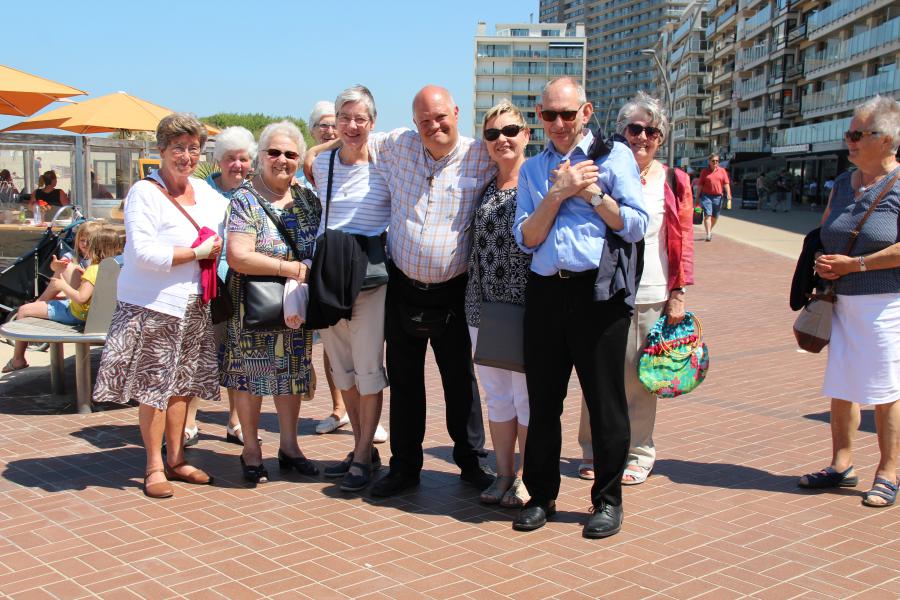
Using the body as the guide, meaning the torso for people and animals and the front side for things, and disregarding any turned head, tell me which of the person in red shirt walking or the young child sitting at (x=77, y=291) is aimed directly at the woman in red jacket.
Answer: the person in red shirt walking

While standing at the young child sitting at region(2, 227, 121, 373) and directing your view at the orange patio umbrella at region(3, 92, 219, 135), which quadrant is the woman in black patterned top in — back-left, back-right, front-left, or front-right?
back-right

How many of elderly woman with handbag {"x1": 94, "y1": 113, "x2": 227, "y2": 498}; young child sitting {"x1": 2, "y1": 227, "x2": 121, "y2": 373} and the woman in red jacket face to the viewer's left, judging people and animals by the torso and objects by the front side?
1

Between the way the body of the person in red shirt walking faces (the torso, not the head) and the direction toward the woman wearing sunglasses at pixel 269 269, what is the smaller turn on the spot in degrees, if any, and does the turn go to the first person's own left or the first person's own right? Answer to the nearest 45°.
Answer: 0° — they already face them

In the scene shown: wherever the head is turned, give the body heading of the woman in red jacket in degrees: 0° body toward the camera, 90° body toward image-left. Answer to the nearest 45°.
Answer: approximately 0°

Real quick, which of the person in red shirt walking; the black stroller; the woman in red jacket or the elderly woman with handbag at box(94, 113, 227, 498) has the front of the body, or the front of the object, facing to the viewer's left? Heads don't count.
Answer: the black stroller

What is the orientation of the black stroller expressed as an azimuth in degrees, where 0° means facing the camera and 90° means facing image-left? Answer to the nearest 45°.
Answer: approximately 90°

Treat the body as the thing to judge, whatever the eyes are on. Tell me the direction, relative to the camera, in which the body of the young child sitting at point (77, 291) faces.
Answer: to the viewer's left

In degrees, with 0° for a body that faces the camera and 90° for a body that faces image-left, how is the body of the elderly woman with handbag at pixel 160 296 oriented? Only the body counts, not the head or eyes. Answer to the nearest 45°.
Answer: approximately 315°
